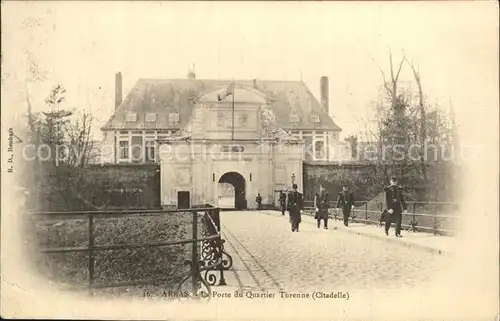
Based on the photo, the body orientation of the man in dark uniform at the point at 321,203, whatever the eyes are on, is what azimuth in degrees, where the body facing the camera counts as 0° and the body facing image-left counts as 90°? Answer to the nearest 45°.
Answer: approximately 0°

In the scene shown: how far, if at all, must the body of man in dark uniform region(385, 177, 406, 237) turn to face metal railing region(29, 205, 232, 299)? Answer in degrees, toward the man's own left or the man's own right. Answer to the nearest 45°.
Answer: approximately 45° to the man's own right

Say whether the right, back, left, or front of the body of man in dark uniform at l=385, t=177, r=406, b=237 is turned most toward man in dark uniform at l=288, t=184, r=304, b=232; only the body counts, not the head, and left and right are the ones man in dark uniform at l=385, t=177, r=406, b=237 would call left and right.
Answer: right

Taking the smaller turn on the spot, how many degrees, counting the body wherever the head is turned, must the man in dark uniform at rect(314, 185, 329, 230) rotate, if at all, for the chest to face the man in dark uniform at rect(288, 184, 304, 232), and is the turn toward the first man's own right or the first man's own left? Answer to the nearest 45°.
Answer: approximately 45° to the first man's own right

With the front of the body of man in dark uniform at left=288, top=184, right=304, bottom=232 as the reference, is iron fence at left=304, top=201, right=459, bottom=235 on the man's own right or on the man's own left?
on the man's own left

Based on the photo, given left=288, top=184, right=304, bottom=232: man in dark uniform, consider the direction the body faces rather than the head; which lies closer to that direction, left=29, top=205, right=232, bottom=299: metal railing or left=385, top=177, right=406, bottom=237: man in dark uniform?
the metal railing

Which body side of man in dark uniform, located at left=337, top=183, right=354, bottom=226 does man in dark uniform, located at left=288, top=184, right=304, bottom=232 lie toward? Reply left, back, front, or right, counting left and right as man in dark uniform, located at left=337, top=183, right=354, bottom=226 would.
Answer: right
